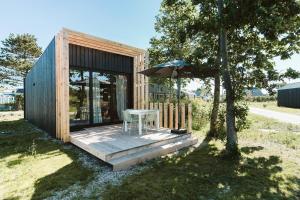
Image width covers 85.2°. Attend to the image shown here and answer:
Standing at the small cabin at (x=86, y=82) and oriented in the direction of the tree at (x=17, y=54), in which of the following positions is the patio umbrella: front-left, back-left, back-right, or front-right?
back-right

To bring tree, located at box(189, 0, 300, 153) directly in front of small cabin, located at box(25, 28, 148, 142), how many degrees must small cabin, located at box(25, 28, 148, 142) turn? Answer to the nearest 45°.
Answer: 0° — it already faces it

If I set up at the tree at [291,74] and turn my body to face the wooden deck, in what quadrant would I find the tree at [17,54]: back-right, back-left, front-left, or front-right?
front-right

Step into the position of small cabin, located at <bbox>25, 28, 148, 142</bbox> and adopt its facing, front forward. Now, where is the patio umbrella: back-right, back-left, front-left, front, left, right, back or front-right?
front

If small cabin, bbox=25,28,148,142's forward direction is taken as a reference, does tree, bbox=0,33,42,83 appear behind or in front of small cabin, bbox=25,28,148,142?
behind

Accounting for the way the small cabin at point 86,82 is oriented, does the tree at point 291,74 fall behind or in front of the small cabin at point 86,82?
in front

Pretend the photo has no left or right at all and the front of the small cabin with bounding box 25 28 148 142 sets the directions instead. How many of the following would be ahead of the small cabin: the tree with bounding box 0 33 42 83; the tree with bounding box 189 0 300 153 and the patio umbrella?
2

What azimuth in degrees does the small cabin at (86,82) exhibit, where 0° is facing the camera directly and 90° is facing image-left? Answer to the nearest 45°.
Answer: approximately 315°
